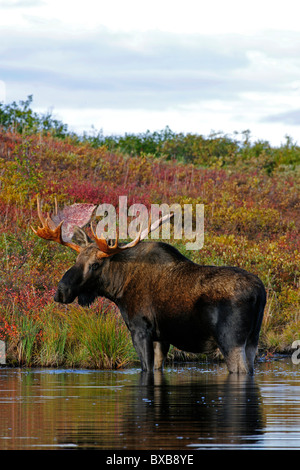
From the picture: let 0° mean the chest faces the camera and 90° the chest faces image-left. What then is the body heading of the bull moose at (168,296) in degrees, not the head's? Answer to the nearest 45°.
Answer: approximately 90°
